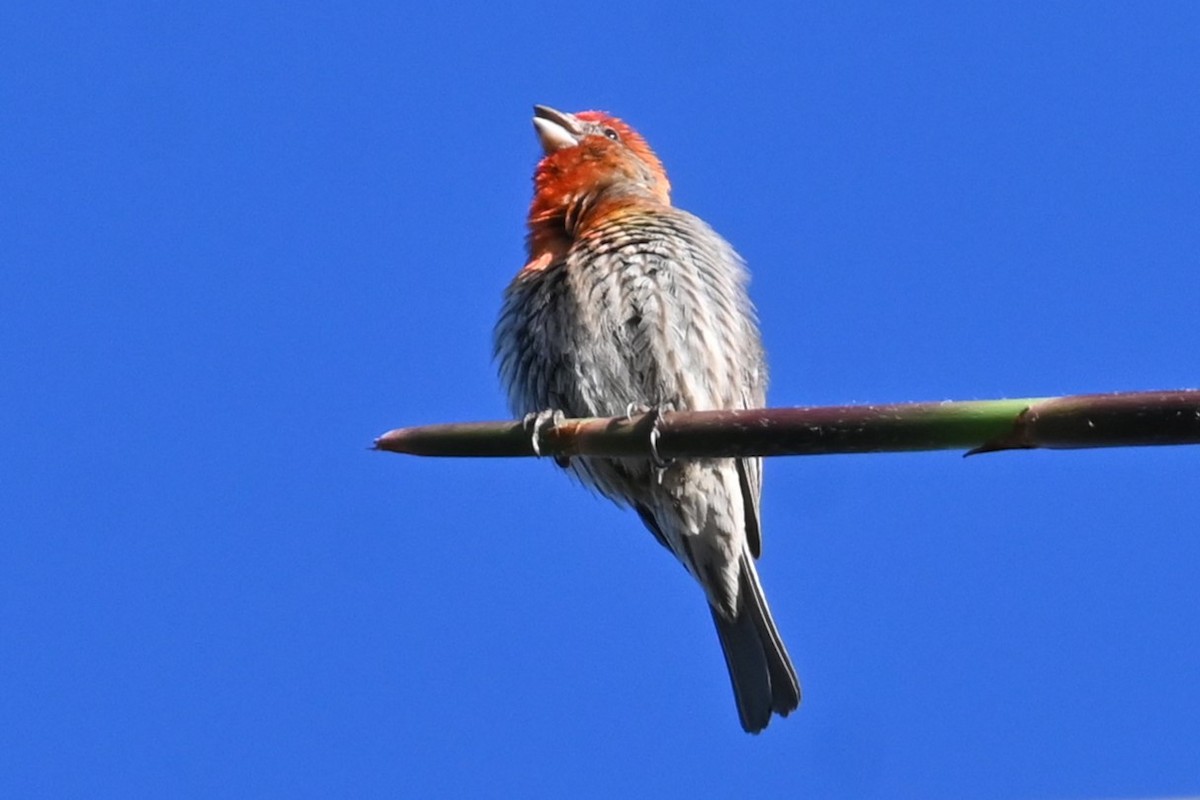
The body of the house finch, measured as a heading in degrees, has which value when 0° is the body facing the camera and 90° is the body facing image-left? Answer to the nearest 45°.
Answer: approximately 45°
